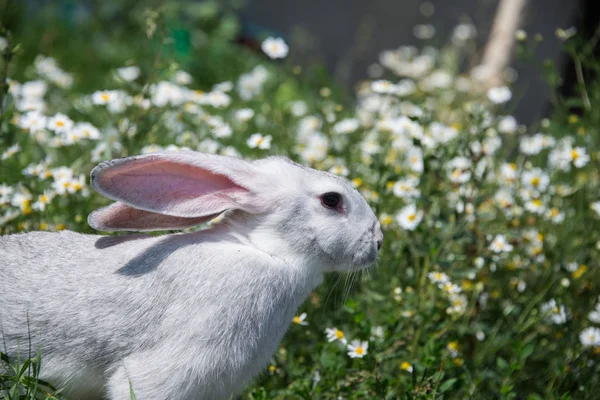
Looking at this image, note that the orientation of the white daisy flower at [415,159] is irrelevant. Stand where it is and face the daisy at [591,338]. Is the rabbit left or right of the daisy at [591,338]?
right

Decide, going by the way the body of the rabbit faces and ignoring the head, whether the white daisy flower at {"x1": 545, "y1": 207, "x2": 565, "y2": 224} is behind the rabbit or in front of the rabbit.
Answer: in front

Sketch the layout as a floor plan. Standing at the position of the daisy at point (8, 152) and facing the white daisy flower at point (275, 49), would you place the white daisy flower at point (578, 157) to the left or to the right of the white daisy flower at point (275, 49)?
right

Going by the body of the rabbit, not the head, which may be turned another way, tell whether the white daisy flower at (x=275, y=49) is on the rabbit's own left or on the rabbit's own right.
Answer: on the rabbit's own left

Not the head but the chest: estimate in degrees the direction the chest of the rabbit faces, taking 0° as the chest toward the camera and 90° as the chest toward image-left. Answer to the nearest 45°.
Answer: approximately 270°

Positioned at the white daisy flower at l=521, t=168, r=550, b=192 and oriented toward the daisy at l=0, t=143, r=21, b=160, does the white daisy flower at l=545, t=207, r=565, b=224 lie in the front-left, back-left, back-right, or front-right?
back-left

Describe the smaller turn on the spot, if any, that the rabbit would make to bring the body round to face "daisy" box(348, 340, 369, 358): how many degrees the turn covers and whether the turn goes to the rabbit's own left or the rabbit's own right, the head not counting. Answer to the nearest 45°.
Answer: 0° — it already faces it

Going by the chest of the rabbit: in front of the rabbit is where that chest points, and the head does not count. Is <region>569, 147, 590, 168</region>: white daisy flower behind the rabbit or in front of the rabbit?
in front

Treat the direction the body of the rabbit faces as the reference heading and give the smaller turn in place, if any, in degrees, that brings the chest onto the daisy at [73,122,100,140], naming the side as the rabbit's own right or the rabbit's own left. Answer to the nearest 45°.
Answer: approximately 90° to the rabbit's own left

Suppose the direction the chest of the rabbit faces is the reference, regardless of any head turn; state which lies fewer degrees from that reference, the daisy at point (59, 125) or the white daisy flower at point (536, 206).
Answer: the white daisy flower

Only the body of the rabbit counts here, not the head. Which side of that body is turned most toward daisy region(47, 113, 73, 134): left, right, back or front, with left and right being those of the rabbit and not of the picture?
left

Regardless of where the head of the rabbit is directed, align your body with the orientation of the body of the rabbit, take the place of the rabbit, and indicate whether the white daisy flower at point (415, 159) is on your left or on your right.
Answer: on your left

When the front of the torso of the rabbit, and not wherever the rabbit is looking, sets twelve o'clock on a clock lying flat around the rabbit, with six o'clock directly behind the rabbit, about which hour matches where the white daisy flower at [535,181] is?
The white daisy flower is roughly at 11 o'clock from the rabbit.
